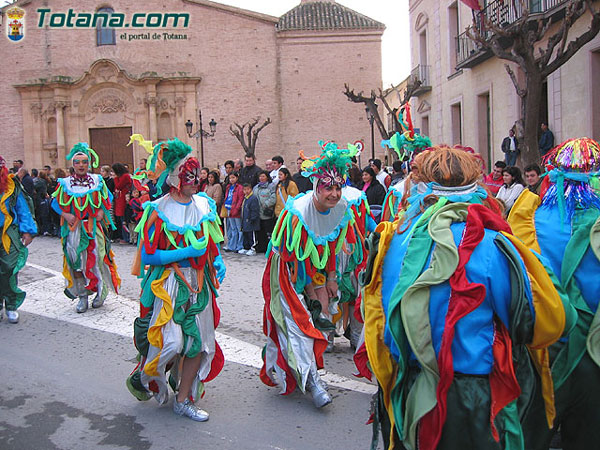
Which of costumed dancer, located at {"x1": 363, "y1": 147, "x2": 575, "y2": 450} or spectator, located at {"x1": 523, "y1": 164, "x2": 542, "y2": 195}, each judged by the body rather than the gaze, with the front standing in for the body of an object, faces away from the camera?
the costumed dancer

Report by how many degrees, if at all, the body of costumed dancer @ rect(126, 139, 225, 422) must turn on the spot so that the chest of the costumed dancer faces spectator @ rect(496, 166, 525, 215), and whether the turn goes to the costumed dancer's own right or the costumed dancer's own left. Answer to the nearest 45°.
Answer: approximately 90° to the costumed dancer's own left

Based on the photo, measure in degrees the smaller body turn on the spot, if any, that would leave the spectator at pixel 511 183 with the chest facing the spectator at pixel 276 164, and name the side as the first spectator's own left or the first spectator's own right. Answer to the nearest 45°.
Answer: approximately 90° to the first spectator's own right

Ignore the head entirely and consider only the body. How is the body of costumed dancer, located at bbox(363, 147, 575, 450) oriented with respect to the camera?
away from the camera

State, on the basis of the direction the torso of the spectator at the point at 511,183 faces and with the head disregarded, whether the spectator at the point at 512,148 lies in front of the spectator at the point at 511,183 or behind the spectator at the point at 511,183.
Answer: behind

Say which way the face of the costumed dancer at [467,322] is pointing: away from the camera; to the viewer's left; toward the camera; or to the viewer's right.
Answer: away from the camera

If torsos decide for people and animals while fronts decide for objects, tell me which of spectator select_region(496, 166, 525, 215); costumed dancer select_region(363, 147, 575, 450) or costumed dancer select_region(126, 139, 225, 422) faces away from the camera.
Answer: costumed dancer select_region(363, 147, 575, 450)

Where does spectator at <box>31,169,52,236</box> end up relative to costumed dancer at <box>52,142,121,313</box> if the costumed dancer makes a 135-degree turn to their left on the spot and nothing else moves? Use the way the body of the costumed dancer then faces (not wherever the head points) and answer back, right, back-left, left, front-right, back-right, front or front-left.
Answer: front-left

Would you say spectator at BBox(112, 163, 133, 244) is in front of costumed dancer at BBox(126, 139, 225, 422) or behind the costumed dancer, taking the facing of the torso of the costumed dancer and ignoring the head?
behind

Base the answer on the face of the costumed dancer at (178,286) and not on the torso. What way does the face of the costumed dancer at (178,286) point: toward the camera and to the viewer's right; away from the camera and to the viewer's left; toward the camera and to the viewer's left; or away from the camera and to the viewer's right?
toward the camera and to the viewer's right
